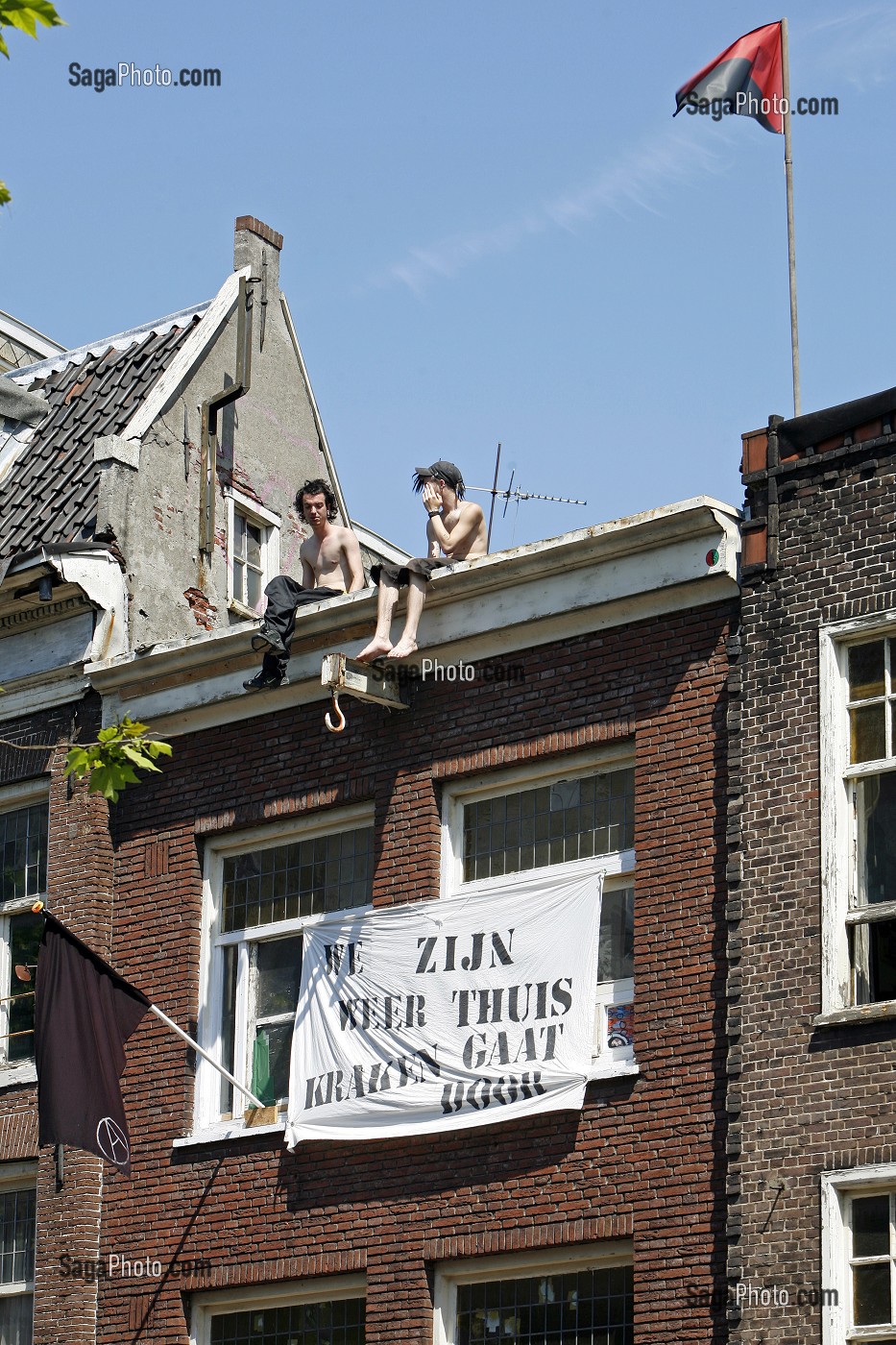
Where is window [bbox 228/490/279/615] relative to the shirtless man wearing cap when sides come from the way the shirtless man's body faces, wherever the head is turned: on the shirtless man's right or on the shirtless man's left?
on the shirtless man's right

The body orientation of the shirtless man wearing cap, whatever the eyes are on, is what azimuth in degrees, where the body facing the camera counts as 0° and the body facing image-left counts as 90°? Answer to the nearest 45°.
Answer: approximately 45°

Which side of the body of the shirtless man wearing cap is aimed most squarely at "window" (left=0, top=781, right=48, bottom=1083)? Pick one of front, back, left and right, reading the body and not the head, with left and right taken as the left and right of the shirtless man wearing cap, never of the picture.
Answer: right

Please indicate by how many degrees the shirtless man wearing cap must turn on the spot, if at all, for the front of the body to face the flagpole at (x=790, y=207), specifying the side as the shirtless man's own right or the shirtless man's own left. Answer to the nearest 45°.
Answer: approximately 135° to the shirtless man's own left
